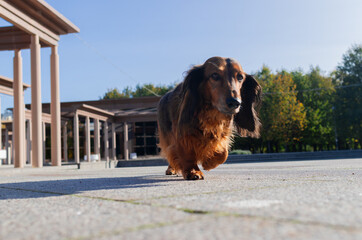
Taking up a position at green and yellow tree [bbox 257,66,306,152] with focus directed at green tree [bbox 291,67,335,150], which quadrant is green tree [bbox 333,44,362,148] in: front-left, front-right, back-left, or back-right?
front-right

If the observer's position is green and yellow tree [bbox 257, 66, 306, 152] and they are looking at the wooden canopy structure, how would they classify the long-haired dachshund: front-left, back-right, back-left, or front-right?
front-left

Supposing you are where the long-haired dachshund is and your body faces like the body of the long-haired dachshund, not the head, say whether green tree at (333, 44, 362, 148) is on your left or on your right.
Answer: on your left

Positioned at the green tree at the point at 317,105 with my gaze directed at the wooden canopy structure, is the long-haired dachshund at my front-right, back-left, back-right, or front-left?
front-left

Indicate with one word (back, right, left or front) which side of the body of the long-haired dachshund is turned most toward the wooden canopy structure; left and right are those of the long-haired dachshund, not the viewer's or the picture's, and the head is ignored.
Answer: back

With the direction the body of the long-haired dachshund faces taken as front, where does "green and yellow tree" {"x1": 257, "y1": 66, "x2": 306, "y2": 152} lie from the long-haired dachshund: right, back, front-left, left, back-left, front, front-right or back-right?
back-left

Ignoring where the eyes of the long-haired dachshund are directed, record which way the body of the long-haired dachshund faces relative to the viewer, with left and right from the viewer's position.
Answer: facing the viewer and to the right of the viewer

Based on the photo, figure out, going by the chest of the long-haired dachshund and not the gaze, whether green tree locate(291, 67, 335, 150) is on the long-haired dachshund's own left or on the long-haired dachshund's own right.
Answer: on the long-haired dachshund's own left

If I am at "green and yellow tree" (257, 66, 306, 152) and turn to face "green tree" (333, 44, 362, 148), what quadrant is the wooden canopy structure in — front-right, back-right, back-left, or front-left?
back-right
